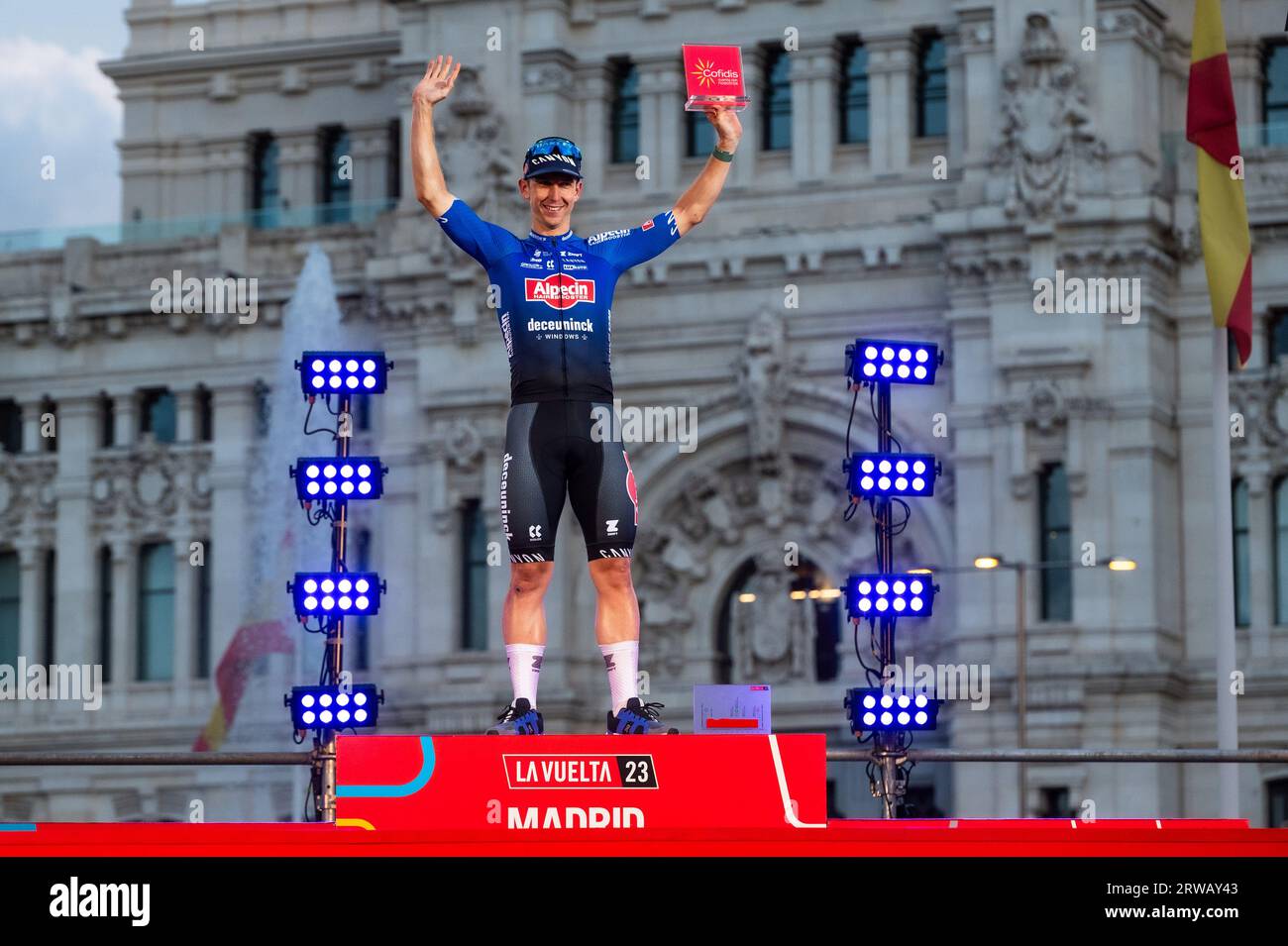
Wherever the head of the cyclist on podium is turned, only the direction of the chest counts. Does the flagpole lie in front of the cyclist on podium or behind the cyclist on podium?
behind

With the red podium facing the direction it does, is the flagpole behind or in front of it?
behind

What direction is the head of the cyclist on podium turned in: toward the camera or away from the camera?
toward the camera

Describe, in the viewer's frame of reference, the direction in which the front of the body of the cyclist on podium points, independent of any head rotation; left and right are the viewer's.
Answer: facing the viewer
